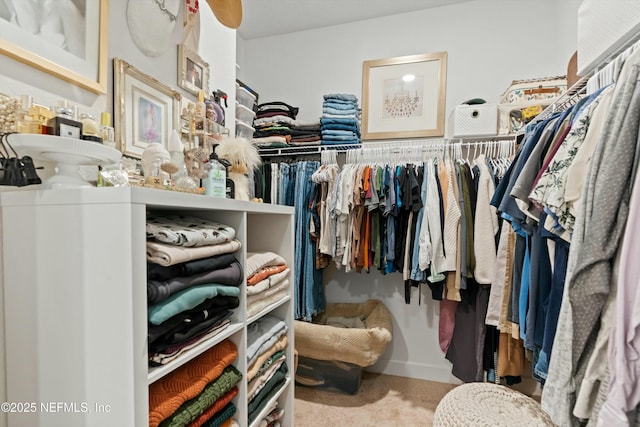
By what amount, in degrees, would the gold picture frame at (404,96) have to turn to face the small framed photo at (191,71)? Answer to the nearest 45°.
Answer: approximately 45° to its right

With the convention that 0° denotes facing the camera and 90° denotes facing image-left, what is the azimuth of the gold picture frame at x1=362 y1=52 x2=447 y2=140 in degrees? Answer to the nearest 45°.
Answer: approximately 0°

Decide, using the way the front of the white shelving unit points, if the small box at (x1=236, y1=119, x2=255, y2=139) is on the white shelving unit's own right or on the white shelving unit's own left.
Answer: on the white shelving unit's own left

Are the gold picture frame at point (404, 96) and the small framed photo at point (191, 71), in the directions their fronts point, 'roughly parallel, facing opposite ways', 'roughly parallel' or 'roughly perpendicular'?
roughly perpendicular

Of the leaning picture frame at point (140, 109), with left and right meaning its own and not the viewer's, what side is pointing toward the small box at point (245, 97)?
left

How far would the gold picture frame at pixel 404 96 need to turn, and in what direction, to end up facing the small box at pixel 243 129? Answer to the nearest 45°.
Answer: approximately 90° to its right

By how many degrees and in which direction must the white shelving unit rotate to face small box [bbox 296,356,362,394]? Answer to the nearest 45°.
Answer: approximately 90° to its left

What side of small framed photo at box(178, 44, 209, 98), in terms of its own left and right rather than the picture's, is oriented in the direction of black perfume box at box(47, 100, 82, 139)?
right

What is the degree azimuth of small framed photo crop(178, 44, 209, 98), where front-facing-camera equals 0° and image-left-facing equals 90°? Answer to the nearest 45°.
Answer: approximately 315°
